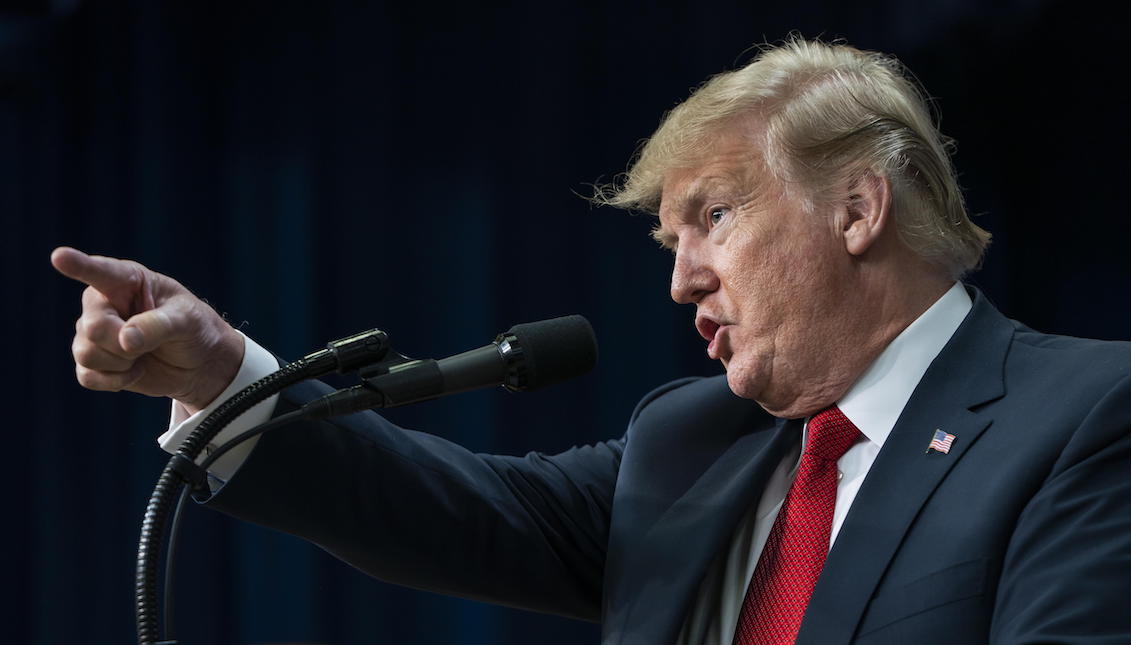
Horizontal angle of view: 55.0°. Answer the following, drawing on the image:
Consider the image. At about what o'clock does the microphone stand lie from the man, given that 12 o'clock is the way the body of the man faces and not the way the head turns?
The microphone stand is roughly at 12 o'clock from the man.

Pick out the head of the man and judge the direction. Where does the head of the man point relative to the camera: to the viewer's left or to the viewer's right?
to the viewer's left

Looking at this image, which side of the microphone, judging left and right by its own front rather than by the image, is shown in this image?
right

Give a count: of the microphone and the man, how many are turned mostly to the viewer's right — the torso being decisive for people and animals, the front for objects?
1

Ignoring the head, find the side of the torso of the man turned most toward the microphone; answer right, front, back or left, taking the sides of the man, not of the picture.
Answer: front

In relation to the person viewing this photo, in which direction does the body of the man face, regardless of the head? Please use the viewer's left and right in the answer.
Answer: facing the viewer and to the left of the viewer
